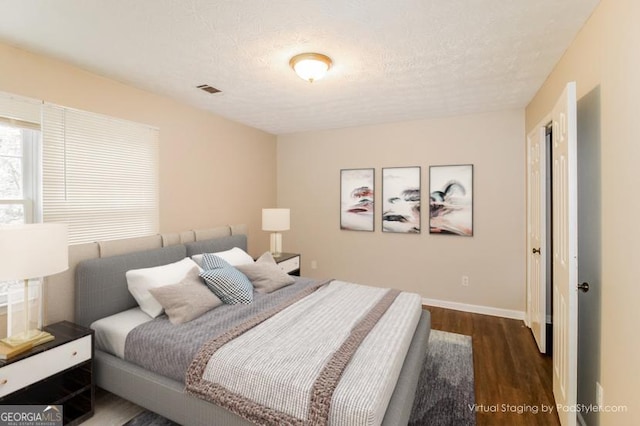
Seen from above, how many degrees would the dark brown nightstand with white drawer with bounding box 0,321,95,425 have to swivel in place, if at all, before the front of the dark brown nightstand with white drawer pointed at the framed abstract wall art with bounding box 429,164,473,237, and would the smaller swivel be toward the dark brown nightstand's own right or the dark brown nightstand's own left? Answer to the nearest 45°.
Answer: approximately 45° to the dark brown nightstand's own left

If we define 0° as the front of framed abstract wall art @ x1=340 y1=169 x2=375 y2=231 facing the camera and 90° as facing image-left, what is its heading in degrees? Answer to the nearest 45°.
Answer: approximately 0°

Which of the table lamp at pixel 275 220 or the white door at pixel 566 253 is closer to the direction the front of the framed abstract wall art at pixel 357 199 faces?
the white door

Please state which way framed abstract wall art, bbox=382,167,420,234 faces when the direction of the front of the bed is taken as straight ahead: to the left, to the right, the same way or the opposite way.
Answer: to the right

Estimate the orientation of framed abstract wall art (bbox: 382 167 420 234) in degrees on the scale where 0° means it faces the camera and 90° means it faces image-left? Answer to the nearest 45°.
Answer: approximately 0°

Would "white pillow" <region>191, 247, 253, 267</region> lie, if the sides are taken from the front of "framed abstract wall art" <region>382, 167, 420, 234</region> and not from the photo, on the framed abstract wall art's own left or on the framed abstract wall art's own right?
on the framed abstract wall art's own right

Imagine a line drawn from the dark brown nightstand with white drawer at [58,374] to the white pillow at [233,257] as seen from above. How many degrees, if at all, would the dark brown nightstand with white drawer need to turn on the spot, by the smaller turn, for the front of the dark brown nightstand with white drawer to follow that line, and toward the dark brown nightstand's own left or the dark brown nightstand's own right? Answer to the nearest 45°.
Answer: approximately 45° to the dark brown nightstand's own left

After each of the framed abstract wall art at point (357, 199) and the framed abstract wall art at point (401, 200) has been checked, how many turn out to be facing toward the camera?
2

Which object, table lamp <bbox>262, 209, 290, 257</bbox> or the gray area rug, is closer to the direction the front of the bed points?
the gray area rug

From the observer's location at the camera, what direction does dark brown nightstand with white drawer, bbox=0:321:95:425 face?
facing the viewer and to the right of the viewer

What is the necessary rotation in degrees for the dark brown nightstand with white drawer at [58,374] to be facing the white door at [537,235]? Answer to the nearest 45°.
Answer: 0° — it already faces it

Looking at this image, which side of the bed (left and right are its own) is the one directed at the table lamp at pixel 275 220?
left

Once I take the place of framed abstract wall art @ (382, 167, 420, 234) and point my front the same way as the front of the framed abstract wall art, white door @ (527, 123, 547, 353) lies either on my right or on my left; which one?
on my left

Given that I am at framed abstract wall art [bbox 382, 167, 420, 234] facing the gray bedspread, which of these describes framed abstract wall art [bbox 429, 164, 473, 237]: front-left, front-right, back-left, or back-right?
back-left
